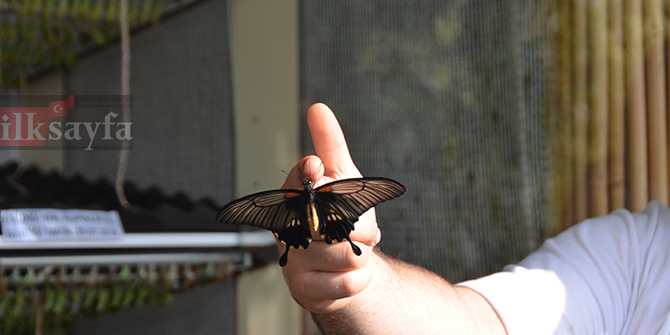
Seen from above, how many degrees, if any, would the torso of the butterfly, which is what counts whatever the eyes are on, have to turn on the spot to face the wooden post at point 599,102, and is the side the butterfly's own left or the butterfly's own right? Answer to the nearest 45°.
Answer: approximately 45° to the butterfly's own right

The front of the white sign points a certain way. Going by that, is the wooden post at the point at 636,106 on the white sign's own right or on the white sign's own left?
on the white sign's own left

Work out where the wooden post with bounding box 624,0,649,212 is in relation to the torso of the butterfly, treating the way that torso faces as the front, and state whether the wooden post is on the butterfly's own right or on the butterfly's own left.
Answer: on the butterfly's own right

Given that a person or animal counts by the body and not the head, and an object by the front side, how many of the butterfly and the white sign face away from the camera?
1

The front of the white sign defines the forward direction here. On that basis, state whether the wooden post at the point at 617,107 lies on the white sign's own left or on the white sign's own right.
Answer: on the white sign's own left

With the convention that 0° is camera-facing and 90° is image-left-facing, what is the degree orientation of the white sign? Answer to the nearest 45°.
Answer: approximately 0°

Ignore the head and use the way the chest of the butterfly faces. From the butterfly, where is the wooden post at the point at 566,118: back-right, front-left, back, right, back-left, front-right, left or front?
front-right

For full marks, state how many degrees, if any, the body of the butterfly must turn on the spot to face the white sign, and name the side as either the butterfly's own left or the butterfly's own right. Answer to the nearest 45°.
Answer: approximately 45° to the butterfly's own left

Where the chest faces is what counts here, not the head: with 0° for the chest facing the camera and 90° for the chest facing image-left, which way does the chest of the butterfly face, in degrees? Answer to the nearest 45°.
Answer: approximately 180°

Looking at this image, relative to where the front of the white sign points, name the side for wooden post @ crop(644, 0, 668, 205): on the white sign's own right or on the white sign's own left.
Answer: on the white sign's own left

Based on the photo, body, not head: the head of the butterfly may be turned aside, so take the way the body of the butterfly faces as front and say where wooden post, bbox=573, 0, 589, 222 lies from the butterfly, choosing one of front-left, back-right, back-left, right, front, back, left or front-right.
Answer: front-right
